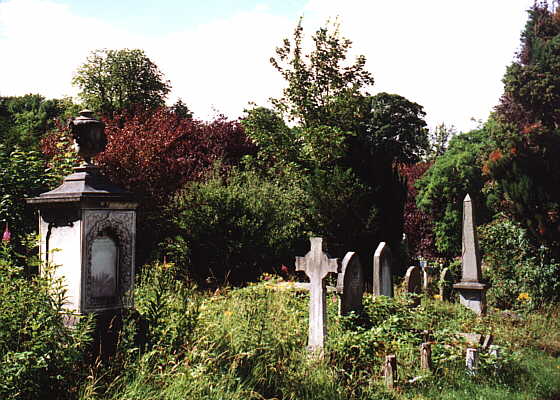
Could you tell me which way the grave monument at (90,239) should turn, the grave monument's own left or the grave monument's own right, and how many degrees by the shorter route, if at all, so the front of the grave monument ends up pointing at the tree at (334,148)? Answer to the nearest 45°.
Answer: approximately 90° to the grave monument's own left

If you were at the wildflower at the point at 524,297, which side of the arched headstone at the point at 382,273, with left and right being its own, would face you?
left

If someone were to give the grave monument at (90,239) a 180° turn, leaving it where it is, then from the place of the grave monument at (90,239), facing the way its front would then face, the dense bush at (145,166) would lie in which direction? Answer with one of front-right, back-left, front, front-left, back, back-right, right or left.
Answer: front-right

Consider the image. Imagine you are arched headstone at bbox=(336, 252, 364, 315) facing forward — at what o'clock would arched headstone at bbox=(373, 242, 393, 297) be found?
arched headstone at bbox=(373, 242, 393, 297) is roughly at 8 o'clock from arched headstone at bbox=(336, 252, 364, 315).

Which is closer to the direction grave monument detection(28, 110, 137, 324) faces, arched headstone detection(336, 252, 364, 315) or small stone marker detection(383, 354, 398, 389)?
the small stone marker

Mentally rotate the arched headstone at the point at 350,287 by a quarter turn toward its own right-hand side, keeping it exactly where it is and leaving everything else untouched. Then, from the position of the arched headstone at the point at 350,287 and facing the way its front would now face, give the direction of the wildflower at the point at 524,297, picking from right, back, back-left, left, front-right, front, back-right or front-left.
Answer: back

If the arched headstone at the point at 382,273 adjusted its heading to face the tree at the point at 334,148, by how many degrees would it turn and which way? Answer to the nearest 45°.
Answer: approximately 135° to its left

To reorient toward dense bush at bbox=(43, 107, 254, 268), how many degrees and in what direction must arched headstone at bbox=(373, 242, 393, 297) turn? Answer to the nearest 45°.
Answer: approximately 180°

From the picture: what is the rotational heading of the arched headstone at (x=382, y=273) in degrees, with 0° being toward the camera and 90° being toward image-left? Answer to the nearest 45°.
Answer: approximately 315°

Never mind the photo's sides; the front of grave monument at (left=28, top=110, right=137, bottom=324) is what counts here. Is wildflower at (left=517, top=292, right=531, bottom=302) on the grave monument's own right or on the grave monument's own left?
on the grave monument's own left

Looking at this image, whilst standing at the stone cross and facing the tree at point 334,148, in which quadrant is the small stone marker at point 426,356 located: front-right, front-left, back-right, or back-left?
back-right

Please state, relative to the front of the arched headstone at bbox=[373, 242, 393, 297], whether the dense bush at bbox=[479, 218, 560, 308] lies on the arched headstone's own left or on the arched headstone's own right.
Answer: on the arched headstone's own left
